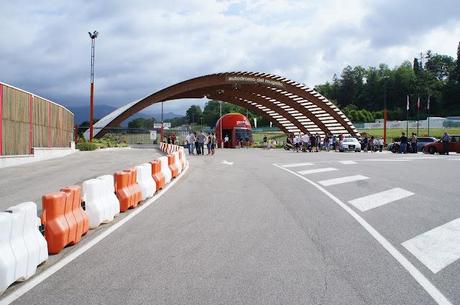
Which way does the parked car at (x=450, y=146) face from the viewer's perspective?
to the viewer's left

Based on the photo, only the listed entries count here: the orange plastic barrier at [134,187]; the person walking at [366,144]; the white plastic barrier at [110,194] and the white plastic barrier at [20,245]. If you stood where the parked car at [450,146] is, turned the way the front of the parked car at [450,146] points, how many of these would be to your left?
3

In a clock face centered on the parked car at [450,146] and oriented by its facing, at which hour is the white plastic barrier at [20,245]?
The white plastic barrier is roughly at 9 o'clock from the parked car.

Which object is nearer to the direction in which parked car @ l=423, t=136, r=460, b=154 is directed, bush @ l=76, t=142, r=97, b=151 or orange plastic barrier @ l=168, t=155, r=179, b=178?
the bush

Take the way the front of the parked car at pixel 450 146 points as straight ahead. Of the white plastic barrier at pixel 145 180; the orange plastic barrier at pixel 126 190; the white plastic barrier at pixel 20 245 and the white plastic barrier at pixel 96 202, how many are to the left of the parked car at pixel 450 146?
4

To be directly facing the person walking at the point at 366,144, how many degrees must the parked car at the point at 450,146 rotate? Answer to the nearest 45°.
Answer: approximately 45° to its right
